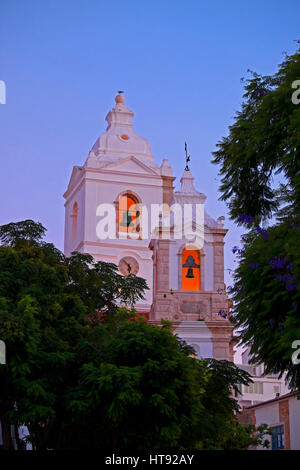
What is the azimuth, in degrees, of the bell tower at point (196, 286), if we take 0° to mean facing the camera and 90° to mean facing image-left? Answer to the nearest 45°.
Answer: approximately 0°

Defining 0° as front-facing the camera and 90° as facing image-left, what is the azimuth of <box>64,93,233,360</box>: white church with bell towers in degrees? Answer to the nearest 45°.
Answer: approximately 0°

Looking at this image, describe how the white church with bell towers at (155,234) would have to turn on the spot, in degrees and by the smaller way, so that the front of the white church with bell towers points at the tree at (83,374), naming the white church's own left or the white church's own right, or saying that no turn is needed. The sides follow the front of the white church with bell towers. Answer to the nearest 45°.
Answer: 0° — it already faces it
